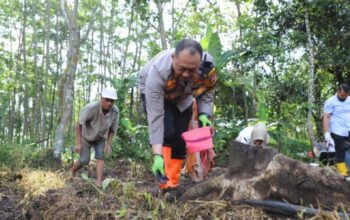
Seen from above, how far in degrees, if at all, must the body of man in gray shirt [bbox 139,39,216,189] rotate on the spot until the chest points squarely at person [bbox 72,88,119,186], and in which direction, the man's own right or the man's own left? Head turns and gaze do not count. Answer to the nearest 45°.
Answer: approximately 135° to the man's own right

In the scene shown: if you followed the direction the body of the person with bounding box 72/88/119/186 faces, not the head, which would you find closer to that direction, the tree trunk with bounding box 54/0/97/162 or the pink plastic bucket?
the pink plastic bucket

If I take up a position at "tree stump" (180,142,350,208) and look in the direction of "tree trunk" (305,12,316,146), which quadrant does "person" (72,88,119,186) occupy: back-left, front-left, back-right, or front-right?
front-left

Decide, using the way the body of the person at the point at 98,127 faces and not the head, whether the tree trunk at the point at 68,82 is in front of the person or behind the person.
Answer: behind

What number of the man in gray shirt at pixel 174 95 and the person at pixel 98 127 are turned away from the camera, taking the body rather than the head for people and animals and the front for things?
0

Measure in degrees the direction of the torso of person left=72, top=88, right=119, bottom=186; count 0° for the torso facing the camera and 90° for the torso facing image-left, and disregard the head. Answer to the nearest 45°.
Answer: approximately 315°

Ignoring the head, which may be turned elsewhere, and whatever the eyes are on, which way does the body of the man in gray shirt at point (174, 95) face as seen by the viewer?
toward the camera

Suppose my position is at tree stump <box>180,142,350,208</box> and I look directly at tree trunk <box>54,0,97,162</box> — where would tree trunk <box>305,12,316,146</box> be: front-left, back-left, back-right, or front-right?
front-right

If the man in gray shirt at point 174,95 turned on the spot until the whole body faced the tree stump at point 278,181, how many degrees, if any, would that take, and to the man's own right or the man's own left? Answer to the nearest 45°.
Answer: approximately 45° to the man's own left

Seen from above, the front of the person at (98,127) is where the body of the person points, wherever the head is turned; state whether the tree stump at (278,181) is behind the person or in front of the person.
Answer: in front
